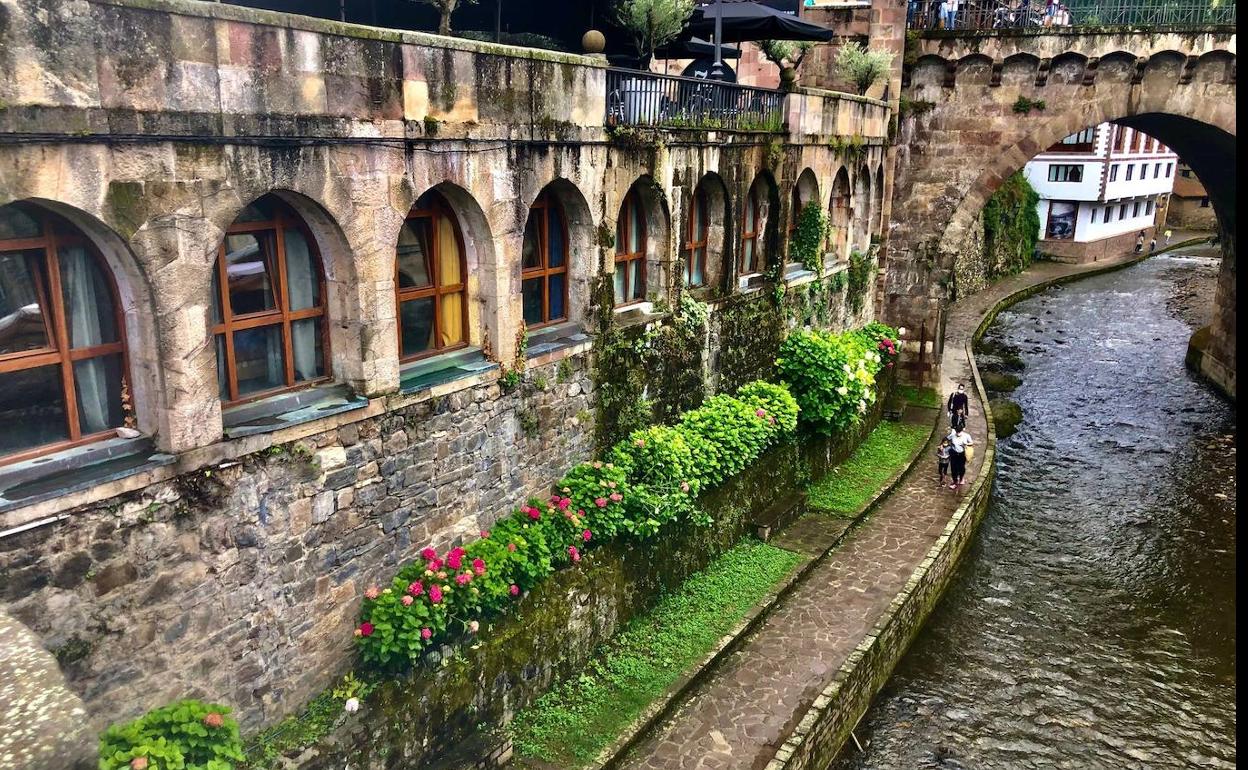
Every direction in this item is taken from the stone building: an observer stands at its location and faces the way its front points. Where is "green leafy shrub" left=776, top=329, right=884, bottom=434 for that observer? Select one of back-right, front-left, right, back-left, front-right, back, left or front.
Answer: left

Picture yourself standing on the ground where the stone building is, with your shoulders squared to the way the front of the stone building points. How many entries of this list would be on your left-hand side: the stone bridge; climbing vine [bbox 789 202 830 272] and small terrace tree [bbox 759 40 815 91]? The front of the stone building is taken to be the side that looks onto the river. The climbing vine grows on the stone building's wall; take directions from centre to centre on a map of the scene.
3

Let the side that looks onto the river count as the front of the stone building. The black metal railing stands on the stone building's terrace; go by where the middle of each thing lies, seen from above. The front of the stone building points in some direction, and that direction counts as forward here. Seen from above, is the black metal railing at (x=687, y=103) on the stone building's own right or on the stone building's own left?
on the stone building's own left

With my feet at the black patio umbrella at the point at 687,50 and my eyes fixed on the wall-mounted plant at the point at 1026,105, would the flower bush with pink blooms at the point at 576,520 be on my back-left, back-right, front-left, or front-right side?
back-right

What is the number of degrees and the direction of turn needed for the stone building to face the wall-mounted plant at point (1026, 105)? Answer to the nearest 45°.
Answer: approximately 90° to its left

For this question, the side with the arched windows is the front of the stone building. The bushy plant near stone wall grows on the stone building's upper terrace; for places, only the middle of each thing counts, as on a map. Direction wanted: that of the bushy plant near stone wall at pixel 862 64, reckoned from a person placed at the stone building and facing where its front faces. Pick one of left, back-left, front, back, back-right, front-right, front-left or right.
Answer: left

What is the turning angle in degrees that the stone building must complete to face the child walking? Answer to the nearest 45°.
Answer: approximately 90° to its left

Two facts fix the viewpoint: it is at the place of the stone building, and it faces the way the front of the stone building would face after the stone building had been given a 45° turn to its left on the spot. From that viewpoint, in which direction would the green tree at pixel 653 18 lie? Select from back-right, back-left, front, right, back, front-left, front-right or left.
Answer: front-left

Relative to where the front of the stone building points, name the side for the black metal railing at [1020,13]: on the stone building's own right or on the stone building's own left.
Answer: on the stone building's own left

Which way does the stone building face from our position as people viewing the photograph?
facing the viewer and to the right of the viewer
